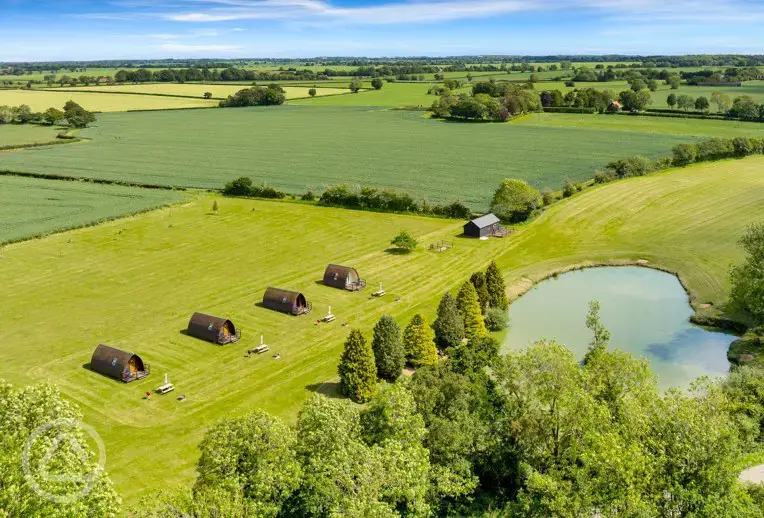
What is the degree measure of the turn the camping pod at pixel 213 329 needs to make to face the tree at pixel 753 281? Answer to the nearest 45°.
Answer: approximately 45° to its left

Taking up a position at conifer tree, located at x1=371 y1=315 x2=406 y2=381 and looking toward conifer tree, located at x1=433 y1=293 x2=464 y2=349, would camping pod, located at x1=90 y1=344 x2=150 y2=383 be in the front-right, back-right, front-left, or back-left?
back-left

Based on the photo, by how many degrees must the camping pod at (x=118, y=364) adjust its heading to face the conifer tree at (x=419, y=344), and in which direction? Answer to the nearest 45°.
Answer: approximately 45° to its left

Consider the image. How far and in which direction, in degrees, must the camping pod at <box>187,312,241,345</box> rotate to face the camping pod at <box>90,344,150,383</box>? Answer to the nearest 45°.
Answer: approximately 90° to its right

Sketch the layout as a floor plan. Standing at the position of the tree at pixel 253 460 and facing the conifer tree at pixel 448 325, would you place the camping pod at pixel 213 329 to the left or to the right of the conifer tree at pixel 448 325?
left

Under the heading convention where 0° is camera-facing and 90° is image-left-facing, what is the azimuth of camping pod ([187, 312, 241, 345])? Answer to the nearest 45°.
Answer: approximately 315°

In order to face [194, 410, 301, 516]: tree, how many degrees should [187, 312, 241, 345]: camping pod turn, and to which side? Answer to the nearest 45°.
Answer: approximately 45° to its right

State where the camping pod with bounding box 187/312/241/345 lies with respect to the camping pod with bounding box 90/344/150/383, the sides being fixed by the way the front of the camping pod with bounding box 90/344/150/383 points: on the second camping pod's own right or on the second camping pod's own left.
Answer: on the second camping pod's own left
